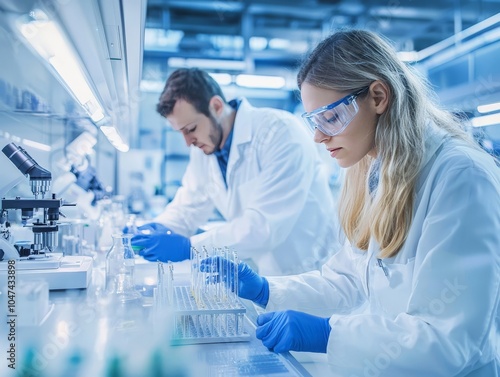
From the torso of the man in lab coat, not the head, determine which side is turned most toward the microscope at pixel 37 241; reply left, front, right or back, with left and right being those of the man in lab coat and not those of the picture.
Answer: front

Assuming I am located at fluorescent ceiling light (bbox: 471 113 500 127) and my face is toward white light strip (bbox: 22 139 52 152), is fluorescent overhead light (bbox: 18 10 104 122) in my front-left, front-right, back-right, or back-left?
front-left

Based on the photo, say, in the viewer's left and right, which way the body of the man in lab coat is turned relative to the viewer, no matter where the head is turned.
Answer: facing the viewer and to the left of the viewer

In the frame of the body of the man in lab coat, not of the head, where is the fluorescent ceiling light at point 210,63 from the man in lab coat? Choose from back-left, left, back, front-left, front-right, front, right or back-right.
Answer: back-right

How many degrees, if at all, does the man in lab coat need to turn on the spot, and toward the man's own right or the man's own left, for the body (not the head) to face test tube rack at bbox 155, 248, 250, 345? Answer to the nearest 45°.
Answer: approximately 45° to the man's own left

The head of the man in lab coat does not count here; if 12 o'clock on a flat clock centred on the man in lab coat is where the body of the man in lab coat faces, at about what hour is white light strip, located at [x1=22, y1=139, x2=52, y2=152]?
The white light strip is roughly at 1 o'clock from the man in lab coat.

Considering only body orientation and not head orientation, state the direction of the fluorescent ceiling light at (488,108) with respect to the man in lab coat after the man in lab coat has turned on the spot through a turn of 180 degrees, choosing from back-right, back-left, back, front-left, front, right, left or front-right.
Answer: front

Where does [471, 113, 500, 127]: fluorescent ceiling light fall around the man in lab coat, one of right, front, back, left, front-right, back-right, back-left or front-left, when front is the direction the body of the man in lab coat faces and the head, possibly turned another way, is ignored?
back

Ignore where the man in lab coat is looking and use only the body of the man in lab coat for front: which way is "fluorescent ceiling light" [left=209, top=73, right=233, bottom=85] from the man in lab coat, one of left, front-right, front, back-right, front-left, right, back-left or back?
back-right
